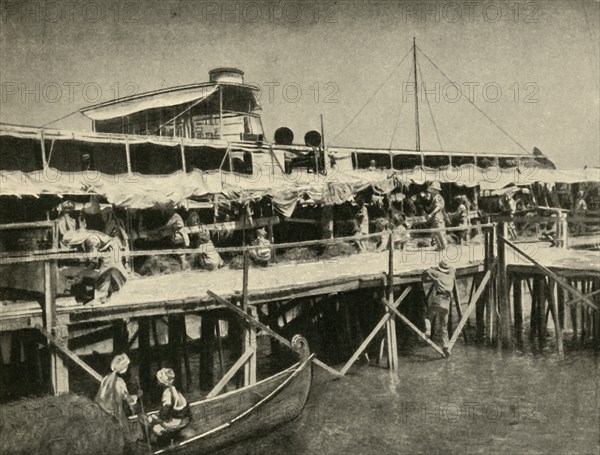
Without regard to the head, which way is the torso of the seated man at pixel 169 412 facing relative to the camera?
to the viewer's left

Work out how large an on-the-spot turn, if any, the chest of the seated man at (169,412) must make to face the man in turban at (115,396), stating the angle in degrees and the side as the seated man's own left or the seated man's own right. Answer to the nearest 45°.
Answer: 0° — they already face them

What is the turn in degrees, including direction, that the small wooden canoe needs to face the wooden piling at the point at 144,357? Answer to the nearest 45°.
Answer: approximately 90° to its left

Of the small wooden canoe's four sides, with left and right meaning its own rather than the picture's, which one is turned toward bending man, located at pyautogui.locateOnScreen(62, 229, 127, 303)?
left

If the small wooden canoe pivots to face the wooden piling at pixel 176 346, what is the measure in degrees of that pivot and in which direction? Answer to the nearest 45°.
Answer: approximately 45° to its left

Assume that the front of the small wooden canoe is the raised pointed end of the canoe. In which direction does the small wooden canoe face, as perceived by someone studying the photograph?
facing away from the viewer and to the right of the viewer

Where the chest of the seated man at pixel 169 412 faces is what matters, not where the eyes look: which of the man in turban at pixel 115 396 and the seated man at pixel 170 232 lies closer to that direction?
the man in turban
